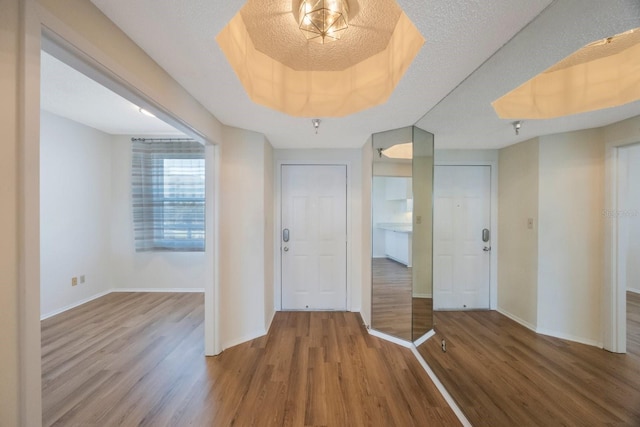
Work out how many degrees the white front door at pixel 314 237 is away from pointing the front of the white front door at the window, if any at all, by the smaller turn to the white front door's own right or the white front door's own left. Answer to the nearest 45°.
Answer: approximately 90° to the white front door's own right

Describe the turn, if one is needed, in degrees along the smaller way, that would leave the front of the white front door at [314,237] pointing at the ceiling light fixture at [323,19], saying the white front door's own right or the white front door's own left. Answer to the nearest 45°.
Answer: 0° — it already faces it

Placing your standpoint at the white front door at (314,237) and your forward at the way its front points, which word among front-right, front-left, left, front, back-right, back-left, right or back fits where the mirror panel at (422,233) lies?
front-left

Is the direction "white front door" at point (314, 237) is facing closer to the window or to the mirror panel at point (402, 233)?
the mirror panel

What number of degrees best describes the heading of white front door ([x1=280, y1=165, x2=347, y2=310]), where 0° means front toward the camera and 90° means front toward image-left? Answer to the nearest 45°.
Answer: approximately 0°
